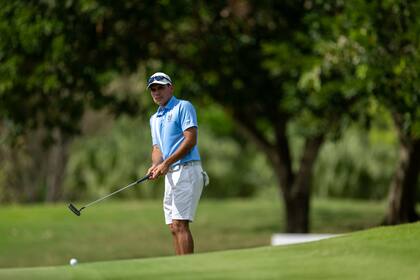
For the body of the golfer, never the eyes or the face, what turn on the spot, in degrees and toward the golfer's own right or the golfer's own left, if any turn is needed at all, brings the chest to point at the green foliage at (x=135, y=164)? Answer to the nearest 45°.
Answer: approximately 135° to the golfer's own right

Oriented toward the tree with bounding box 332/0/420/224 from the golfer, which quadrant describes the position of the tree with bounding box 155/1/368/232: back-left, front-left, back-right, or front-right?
front-left

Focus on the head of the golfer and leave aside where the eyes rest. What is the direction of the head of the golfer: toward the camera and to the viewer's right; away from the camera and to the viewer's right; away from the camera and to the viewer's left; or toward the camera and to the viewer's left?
toward the camera and to the viewer's left

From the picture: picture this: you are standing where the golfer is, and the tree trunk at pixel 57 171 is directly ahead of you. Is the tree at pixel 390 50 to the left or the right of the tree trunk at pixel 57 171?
right

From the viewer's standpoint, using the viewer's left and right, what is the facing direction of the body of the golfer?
facing the viewer and to the left of the viewer

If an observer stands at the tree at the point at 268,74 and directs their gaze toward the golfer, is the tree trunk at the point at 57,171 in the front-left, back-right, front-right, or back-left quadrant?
back-right

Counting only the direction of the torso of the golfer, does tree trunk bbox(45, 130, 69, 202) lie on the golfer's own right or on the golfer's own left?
on the golfer's own right

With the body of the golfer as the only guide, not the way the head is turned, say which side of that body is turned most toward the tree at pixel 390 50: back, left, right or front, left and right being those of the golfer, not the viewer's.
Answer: back
